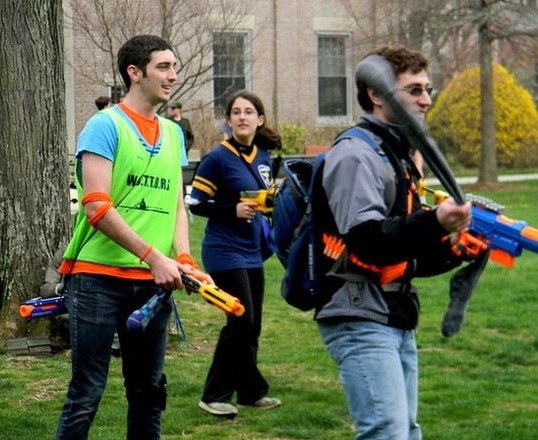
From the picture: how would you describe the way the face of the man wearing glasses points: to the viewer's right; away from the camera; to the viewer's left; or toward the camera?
to the viewer's right

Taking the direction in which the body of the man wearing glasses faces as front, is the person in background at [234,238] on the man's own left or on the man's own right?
on the man's own left

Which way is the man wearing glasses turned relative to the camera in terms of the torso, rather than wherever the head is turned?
to the viewer's right

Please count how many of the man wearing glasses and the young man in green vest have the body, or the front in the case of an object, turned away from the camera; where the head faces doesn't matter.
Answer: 0

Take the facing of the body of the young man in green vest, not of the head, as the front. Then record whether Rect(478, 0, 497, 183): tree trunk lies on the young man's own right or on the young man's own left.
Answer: on the young man's own left

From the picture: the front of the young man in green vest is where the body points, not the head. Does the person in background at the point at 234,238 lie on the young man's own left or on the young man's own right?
on the young man's own left

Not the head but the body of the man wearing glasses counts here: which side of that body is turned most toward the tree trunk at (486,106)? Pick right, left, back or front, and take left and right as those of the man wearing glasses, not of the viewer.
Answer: left

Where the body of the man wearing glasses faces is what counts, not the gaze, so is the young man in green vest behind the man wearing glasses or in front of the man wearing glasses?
behind

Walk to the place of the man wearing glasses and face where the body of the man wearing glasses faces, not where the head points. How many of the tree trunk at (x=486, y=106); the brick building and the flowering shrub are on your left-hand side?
3
